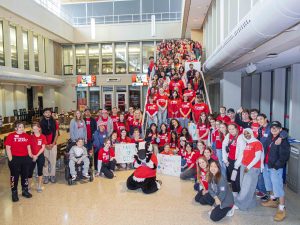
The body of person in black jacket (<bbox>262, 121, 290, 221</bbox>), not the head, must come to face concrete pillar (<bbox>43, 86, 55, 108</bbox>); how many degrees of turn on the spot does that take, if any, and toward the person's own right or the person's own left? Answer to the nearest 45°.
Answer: approximately 90° to the person's own right

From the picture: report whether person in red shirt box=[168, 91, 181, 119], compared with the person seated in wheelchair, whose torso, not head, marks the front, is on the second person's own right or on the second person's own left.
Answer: on the second person's own left

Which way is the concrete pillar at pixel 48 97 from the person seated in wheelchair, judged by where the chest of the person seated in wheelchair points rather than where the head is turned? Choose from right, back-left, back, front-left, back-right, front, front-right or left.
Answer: back

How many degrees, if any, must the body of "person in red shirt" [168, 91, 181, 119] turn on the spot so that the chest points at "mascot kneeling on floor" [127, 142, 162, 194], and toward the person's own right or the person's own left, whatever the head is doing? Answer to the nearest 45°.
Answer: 0° — they already face them

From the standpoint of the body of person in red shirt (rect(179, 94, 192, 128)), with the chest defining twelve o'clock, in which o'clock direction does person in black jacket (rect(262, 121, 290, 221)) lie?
The person in black jacket is roughly at 11 o'clock from the person in red shirt.

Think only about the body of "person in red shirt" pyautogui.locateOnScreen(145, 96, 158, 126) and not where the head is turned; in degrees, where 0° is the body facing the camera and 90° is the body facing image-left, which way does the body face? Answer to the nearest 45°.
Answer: approximately 0°

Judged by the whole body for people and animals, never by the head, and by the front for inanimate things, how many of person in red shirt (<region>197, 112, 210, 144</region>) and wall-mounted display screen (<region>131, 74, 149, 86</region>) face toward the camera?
2

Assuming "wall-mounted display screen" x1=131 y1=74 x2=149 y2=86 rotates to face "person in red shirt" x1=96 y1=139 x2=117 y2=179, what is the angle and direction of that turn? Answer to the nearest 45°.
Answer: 0° — it already faces them

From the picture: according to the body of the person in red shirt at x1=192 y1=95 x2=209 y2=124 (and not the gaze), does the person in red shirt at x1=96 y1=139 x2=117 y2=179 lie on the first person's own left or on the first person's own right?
on the first person's own right
